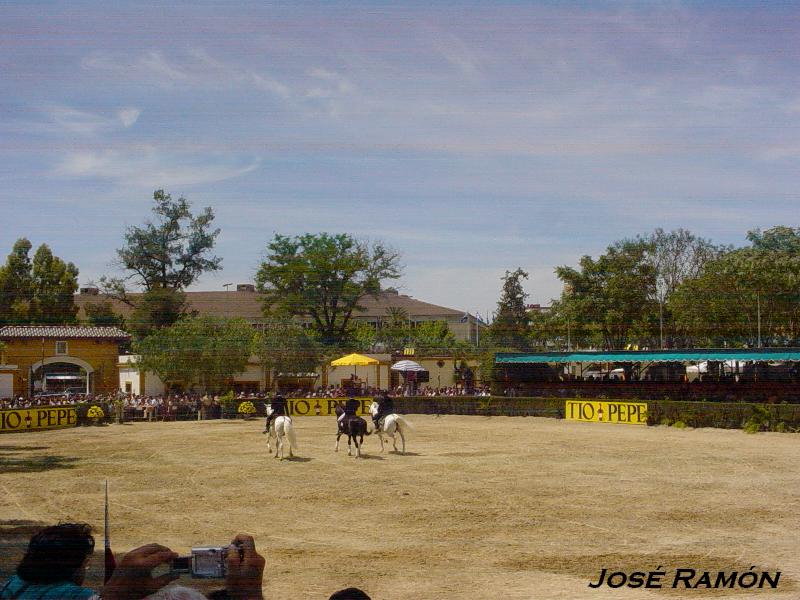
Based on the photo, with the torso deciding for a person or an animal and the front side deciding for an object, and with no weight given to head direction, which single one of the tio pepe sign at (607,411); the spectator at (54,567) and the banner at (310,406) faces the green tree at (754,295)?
the spectator

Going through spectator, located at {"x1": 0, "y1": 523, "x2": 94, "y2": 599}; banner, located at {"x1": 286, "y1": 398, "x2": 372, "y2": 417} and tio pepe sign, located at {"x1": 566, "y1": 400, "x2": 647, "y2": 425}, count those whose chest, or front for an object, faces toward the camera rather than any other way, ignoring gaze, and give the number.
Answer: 2

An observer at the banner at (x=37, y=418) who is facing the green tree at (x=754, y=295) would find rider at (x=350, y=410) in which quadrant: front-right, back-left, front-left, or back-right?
front-right

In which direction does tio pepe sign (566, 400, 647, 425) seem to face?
toward the camera

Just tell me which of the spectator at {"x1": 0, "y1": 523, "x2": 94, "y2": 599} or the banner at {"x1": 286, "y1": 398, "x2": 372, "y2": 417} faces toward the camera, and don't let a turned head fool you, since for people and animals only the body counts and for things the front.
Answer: the banner

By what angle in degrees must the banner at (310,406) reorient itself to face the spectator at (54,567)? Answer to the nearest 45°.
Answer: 0° — it already faces them

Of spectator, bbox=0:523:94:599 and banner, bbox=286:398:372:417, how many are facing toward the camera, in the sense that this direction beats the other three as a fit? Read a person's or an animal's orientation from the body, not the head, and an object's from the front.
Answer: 1

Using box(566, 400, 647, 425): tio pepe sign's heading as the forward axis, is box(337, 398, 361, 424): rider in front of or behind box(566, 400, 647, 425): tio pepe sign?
in front

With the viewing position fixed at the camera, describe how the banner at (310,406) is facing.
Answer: facing the viewer

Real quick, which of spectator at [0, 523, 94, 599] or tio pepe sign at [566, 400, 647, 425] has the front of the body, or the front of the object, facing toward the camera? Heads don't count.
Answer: the tio pepe sign

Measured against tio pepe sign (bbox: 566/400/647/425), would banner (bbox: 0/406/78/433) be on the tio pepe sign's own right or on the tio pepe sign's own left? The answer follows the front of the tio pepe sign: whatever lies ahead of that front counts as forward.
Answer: on the tio pepe sign's own right

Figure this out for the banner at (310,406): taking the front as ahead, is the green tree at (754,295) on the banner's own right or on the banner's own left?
on the banner's own left

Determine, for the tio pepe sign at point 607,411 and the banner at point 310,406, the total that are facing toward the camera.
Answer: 2

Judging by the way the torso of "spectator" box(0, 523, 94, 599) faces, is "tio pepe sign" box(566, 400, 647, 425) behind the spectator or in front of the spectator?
in front
